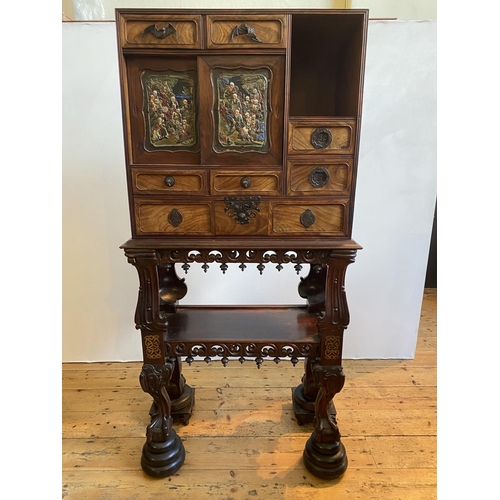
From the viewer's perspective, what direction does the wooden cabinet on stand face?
toward the camera
